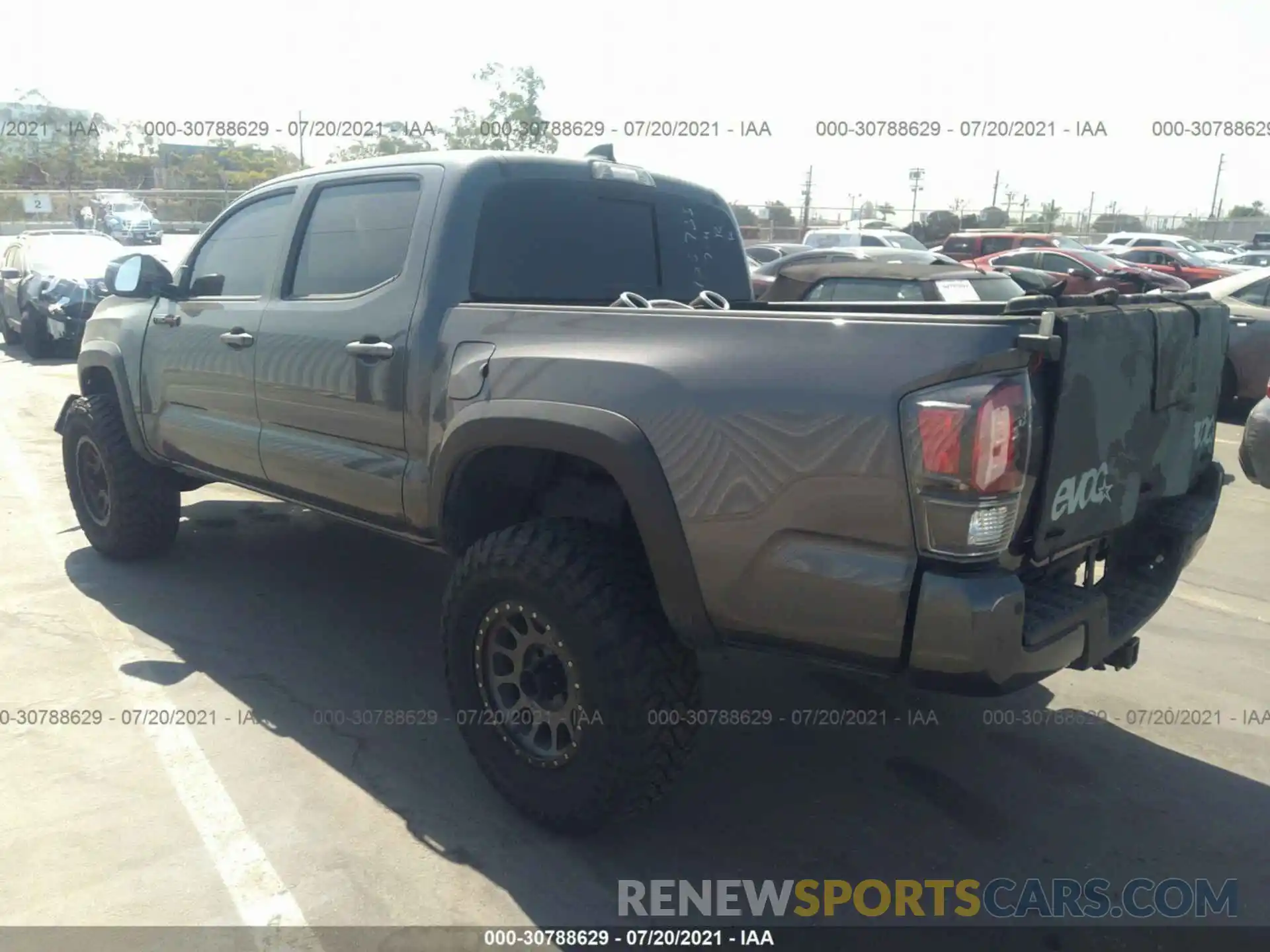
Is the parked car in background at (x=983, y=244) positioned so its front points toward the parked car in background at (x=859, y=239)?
no

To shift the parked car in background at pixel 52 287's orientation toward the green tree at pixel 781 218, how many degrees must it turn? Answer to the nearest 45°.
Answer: approximately 90° to its left

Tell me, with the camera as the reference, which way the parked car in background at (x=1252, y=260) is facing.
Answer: facing to the left of the viewer

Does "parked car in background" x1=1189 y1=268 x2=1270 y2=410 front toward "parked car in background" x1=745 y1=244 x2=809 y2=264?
no

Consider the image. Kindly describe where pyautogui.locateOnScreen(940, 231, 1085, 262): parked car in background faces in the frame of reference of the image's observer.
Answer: facing to the right of the viewer

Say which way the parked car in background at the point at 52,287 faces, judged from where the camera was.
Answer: facing the viewer and to the right of the viewer

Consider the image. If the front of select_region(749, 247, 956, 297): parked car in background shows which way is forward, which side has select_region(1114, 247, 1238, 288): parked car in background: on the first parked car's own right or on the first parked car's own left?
on the first parked car's own left

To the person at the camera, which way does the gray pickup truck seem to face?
facing away from the viewer and to the left of the viewer

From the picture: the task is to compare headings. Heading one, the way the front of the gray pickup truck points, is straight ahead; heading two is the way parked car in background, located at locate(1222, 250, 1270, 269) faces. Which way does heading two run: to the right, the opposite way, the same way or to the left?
the same way

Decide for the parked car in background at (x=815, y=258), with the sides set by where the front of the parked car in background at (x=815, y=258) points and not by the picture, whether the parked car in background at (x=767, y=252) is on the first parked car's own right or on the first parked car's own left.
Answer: on the first parked car's own left
